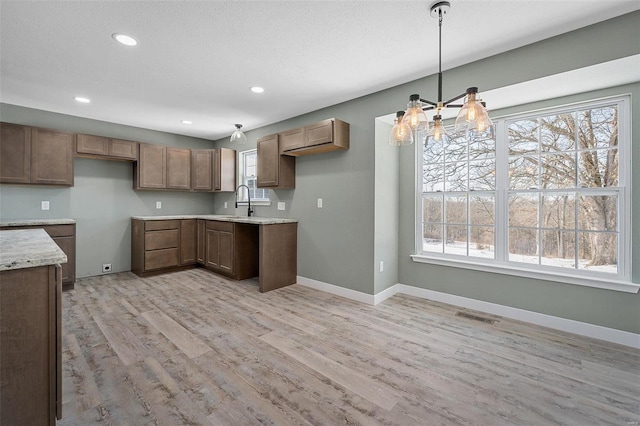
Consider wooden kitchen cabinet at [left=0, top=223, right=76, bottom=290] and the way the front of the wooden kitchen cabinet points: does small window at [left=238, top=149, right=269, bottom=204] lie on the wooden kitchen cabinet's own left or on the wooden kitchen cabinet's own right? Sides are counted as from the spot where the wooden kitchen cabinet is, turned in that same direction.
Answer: on the wooden kitchen cabinet's own left

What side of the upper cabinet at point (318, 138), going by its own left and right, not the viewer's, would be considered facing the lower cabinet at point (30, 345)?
front

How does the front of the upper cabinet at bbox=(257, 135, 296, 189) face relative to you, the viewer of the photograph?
facing the viewer and to the left of the viewer

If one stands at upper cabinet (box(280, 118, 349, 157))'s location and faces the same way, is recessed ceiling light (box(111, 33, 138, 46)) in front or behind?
in front

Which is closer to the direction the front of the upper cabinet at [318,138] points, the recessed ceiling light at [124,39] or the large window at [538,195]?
the recessed ceiling light

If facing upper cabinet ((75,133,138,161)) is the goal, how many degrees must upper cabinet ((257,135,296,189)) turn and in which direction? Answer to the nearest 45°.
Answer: approximately 45° to its right

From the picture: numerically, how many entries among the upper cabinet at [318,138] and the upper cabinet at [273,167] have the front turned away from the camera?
0

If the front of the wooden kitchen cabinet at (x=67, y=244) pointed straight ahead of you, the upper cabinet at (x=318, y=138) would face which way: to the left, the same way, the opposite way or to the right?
to the right

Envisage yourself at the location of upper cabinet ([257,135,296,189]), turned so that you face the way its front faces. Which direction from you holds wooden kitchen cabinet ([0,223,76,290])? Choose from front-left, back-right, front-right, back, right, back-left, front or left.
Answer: front-right

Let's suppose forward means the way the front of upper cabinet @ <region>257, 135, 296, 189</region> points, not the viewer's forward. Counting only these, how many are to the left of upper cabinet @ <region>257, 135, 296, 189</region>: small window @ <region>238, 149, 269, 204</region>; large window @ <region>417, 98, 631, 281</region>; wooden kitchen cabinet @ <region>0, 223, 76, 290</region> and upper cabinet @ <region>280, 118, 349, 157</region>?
2

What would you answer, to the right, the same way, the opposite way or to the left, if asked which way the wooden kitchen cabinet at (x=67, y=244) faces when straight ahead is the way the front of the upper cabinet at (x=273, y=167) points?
to the left

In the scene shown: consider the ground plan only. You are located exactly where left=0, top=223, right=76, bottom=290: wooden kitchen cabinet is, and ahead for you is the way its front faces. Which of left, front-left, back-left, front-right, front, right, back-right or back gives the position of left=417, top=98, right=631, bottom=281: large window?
front-left

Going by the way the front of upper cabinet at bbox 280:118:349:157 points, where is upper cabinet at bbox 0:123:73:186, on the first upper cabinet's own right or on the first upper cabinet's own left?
on the first upper cabinet's own right
